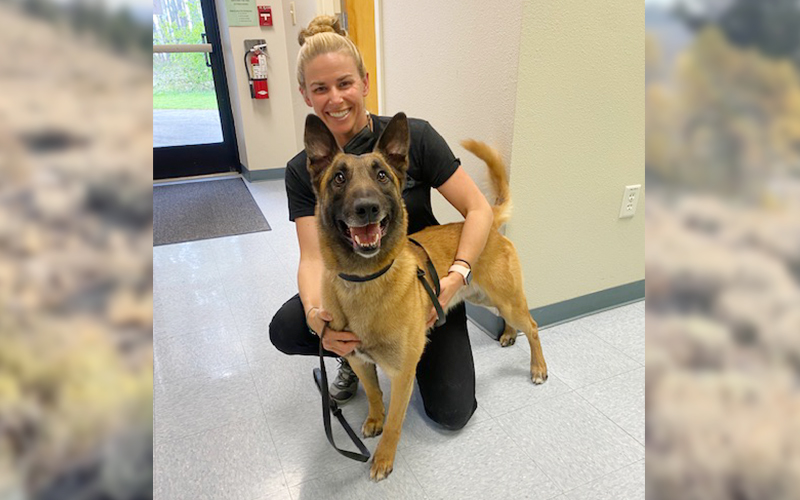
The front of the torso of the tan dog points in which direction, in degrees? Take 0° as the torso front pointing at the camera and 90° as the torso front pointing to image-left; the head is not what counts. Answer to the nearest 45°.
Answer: approximately 45°

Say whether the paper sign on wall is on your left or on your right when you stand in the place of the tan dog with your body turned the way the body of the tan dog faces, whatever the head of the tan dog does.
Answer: on your right

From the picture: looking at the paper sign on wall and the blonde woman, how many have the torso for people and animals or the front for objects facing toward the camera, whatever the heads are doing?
2

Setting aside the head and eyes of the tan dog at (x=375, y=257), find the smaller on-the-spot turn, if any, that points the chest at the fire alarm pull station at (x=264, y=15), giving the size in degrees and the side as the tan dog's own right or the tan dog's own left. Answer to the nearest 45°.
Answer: approximately 135° to the tan dog's own right

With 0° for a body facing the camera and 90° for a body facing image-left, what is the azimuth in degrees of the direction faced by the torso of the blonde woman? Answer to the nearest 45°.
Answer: approximately 0°

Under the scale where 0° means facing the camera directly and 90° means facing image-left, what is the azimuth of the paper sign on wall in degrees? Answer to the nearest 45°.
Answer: approximately 0°

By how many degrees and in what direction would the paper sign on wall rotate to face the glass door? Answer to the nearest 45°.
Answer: approximately 135° to its right

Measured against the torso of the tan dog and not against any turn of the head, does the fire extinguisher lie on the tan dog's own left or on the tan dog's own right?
on the tan dog's own right
